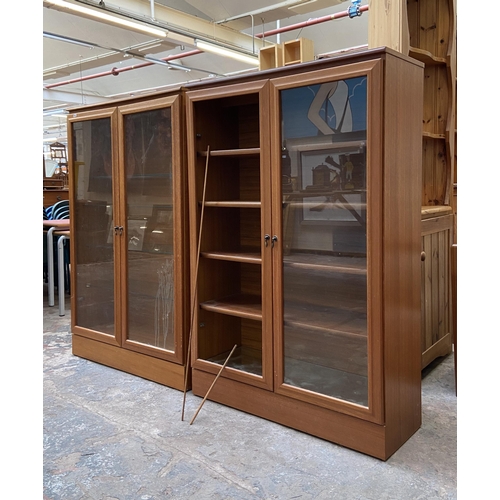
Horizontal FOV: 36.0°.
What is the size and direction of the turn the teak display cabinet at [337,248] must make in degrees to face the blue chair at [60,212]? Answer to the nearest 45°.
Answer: approximately 90° to its right

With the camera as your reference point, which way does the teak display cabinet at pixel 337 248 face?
facing the viewer and to the left of the viewer

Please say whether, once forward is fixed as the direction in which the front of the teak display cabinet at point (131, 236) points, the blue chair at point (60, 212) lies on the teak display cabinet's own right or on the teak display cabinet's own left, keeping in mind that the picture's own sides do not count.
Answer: on the teak display cabinet's own right

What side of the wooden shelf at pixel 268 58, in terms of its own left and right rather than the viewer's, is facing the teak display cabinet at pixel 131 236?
right

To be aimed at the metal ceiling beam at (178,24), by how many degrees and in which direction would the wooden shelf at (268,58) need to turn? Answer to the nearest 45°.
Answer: approximately 135° to its right

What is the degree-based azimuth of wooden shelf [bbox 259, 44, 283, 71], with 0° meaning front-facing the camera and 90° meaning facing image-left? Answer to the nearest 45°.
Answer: approximately 45°

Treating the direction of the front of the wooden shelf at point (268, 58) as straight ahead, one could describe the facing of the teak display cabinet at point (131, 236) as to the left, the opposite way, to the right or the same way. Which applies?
the same way

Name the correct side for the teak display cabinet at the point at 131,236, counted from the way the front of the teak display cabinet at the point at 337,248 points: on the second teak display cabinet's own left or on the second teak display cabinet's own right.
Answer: on the second teak display cabinet's own right

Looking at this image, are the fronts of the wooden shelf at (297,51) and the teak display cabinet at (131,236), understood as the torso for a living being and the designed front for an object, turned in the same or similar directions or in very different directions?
same or similar directions

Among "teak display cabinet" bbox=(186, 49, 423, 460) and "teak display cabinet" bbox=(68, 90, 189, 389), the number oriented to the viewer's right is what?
0
